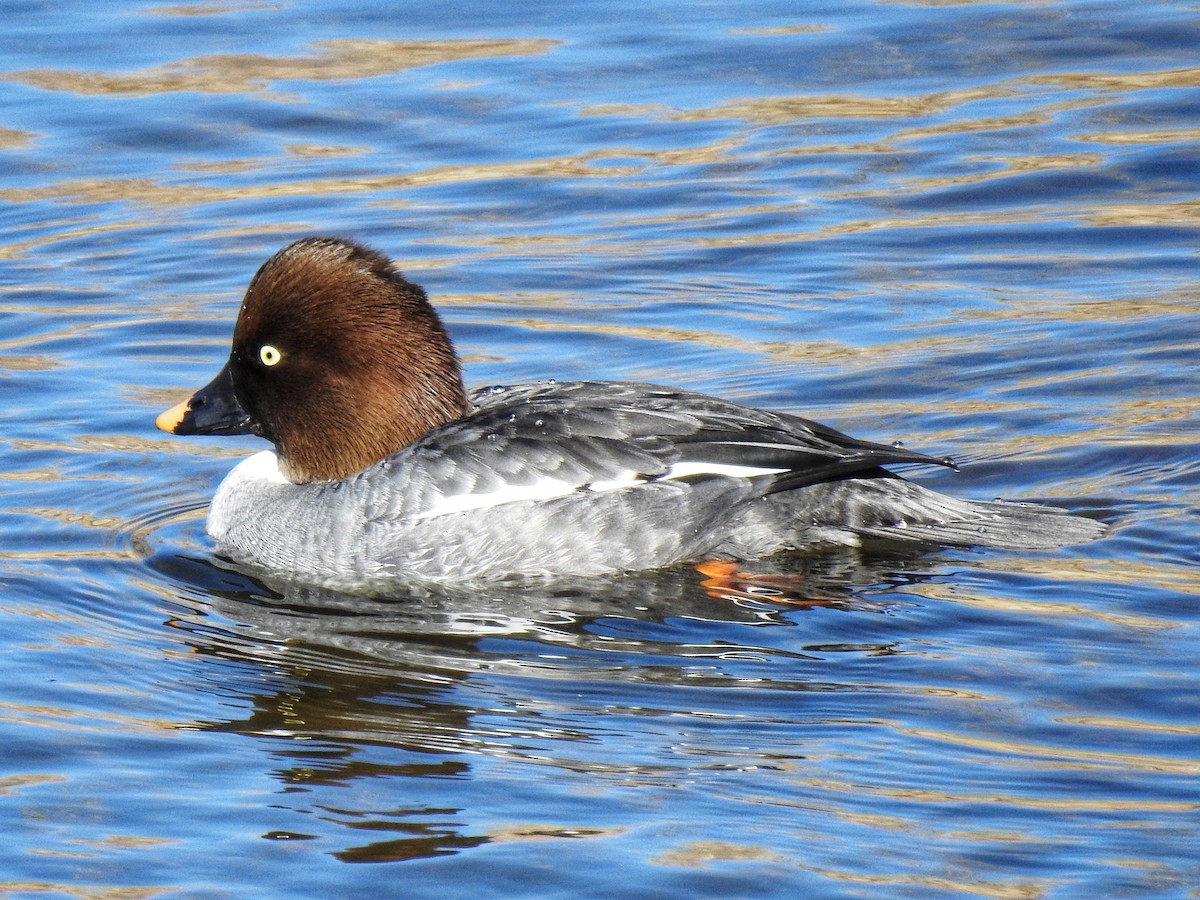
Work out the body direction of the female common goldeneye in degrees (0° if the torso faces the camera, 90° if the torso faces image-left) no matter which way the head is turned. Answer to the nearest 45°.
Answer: approximately 90°
